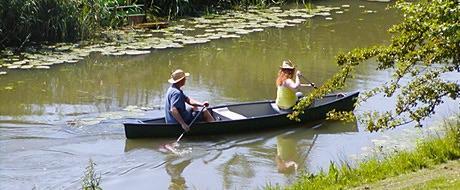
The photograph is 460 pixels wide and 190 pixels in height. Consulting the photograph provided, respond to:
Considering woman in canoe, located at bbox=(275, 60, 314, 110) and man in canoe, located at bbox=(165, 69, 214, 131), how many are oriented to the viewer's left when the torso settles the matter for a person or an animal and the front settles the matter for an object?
0

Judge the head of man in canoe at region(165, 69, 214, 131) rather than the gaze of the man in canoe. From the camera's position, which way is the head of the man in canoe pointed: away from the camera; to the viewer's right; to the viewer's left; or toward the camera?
to the viewer's right

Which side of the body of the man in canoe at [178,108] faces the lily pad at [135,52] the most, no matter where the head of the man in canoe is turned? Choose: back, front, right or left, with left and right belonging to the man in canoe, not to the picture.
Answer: left

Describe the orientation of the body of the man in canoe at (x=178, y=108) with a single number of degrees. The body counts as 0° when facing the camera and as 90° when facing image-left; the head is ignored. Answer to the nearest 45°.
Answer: approximately 270°

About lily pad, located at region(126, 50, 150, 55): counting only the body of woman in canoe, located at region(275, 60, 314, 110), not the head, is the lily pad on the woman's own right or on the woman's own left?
on the woman's own left

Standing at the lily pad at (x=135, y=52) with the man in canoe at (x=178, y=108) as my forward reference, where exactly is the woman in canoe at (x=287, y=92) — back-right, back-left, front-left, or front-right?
front-left

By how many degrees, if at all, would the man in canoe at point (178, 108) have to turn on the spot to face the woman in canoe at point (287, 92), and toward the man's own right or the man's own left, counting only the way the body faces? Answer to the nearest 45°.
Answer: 0° — they already face them

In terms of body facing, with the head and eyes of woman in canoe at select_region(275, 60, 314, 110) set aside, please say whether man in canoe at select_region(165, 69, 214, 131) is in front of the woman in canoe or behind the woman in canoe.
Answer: behind

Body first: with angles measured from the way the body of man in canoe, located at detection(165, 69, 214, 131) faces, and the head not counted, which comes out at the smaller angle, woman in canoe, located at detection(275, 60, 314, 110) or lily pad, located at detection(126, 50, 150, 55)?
the woman in canoe

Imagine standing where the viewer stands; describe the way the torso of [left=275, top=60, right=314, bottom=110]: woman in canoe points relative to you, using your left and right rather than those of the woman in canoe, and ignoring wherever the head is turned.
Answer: facing away from the viewer and to the right of the viewer
